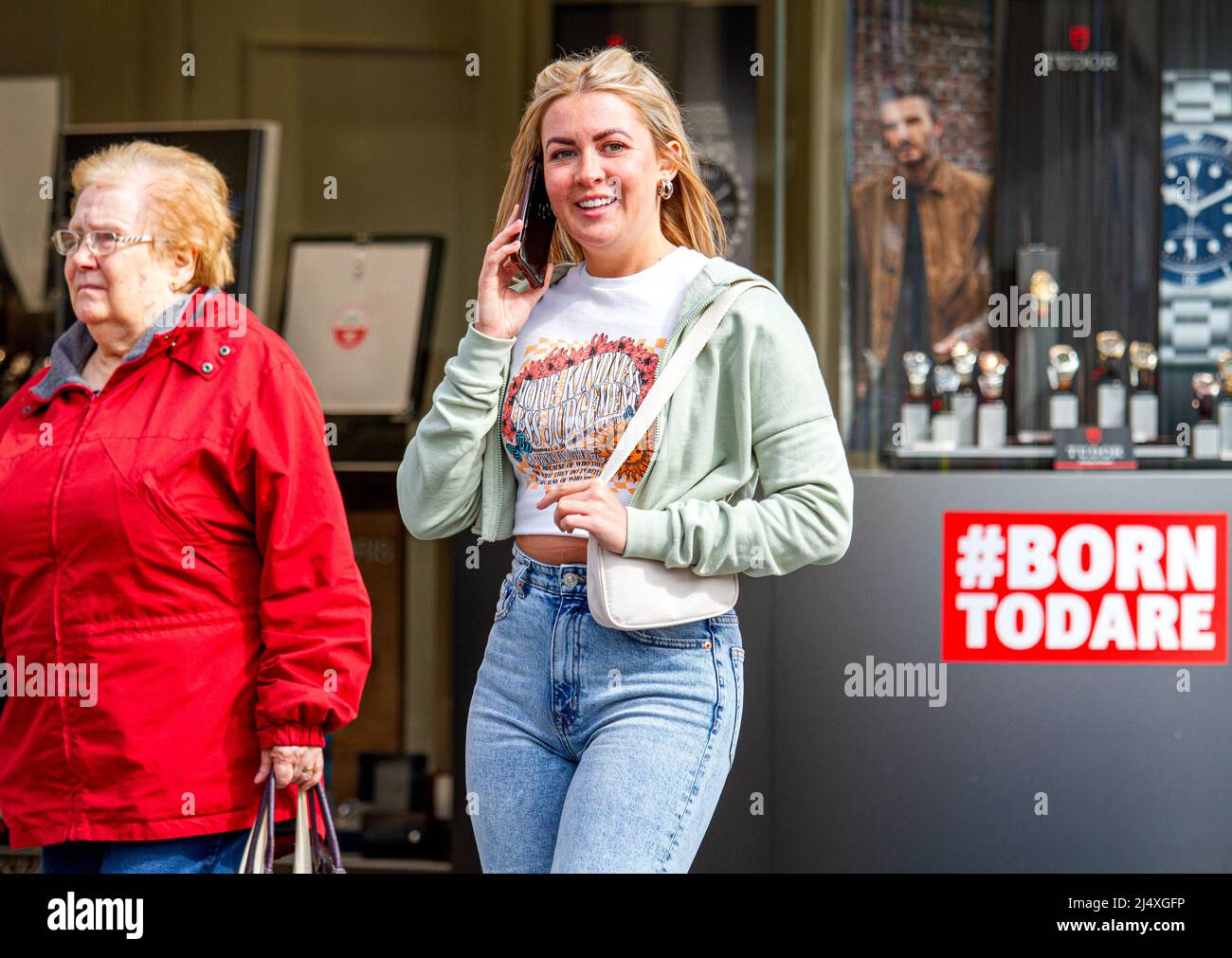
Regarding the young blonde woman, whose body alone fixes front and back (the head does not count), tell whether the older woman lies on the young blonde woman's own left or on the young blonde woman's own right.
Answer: on the young blonde woman's own right

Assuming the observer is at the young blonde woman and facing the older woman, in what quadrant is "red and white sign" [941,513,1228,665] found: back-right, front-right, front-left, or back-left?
back-right

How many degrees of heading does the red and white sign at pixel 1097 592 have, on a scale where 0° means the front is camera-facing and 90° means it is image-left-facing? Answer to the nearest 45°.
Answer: approximately 0°

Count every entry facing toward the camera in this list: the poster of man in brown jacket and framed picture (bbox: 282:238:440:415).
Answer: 2

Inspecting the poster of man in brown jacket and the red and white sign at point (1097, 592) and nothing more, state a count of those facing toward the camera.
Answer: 2

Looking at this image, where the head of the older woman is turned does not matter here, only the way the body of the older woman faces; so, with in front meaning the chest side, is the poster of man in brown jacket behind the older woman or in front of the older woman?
behind

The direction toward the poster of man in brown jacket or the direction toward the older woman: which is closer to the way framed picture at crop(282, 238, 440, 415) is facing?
the older woman

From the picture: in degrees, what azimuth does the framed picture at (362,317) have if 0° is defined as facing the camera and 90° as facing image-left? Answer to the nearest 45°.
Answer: approximately 0°
